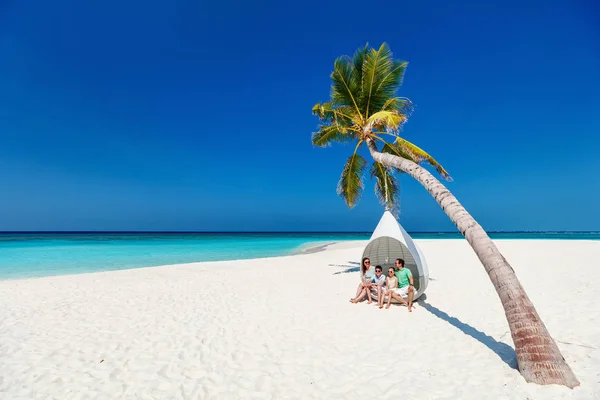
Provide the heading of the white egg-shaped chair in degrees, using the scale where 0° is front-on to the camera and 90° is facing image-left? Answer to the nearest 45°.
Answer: approximately 45°
